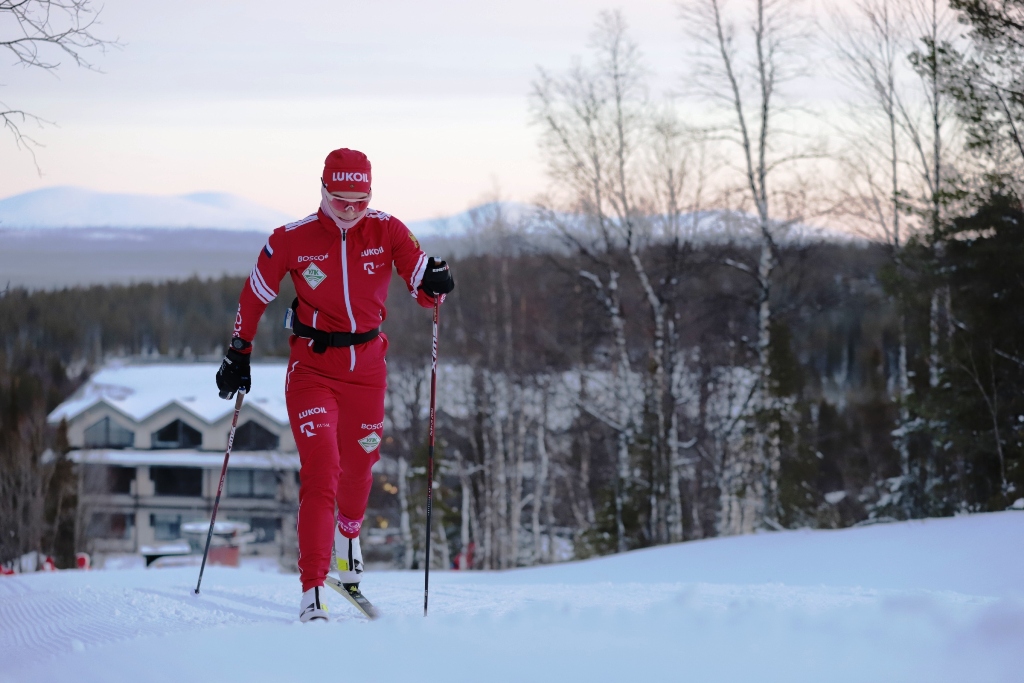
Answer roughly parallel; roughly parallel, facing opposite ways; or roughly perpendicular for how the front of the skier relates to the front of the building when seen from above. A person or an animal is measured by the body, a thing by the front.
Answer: roughly parallel

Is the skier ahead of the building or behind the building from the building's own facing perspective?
ahead

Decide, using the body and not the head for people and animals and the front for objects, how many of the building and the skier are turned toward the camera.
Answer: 2

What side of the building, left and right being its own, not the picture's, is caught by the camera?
front

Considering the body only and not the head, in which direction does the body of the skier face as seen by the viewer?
toward the camera

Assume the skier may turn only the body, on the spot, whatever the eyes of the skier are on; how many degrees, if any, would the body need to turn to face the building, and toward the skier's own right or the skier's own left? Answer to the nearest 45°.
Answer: approximately 180°

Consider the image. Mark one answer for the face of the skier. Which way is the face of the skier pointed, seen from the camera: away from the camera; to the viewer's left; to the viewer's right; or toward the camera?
toward the camera
